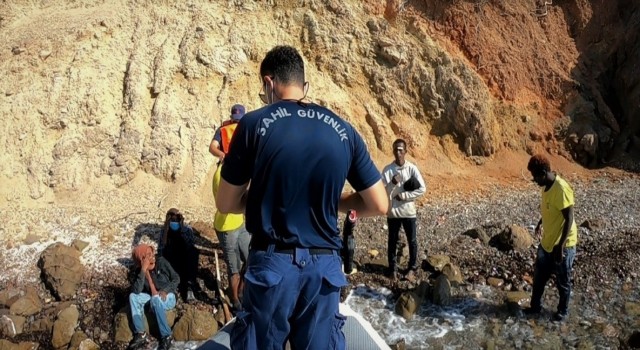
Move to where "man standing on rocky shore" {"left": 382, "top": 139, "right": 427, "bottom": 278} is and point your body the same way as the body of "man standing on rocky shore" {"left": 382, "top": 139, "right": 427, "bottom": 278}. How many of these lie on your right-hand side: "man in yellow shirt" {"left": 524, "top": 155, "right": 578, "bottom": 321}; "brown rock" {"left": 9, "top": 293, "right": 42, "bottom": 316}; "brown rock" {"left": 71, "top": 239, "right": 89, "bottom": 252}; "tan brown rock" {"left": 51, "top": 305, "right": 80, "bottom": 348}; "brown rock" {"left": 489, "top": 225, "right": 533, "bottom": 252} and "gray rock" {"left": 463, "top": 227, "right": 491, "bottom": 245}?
3

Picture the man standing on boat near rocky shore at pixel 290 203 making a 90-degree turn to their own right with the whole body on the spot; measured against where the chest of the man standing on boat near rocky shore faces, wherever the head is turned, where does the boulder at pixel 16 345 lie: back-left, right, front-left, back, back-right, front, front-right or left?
back-left

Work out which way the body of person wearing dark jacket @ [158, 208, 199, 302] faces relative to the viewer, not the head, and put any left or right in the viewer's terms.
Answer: facing the viewer

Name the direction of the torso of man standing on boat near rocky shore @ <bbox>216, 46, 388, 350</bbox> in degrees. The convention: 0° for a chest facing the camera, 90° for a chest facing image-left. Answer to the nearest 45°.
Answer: approximately 180°

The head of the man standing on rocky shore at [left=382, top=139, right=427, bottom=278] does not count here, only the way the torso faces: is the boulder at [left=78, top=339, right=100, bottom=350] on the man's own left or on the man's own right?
on the man's own right

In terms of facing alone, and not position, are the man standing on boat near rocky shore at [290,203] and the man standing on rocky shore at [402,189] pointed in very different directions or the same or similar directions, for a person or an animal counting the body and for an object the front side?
very different directions

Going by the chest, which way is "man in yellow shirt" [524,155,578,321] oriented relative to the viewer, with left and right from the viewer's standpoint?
facing the viewer and to the left of the viewer

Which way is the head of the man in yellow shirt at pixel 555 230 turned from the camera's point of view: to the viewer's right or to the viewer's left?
to the viewer's left

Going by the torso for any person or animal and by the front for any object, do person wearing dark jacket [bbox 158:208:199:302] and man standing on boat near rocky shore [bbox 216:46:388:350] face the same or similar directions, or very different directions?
very different directions

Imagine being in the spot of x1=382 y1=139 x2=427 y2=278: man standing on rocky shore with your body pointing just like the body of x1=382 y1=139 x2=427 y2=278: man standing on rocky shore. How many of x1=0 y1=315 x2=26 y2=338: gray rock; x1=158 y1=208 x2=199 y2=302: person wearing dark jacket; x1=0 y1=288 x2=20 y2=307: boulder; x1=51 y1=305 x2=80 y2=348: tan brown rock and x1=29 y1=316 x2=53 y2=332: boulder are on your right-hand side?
5

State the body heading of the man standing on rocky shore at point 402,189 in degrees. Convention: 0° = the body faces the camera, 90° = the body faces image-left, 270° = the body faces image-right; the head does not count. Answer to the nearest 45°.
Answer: approximately 0°

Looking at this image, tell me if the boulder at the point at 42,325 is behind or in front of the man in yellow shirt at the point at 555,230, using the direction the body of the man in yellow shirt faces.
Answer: in front
